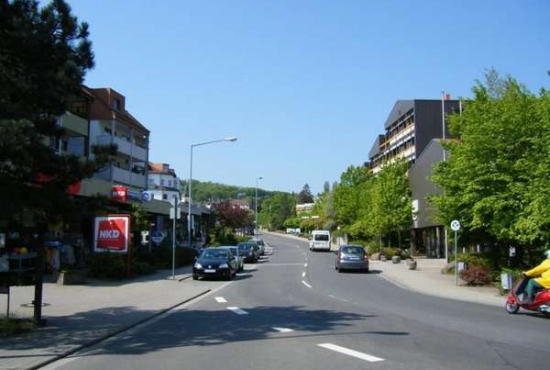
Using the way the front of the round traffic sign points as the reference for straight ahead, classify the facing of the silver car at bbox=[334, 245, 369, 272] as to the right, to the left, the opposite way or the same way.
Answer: the opposite way

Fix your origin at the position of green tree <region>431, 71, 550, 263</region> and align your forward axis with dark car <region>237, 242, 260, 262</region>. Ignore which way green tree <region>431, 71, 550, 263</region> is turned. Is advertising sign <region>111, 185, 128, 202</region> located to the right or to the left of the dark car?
left

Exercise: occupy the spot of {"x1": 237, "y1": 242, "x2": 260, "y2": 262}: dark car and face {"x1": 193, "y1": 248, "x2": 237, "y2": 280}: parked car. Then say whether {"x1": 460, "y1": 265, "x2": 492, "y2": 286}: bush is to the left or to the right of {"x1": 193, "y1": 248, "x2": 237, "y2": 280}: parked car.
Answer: left

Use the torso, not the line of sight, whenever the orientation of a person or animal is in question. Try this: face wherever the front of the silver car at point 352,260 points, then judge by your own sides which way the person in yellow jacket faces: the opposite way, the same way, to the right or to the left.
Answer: to the left

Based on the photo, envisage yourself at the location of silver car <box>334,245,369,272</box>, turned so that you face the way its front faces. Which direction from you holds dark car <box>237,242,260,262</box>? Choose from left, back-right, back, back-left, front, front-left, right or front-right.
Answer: front-left

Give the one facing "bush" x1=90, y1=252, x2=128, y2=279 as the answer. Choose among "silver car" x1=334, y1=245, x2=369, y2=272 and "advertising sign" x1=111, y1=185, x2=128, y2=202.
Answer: the advertising sign

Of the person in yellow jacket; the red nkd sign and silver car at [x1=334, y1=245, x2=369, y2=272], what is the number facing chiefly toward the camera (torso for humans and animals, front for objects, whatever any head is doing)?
1

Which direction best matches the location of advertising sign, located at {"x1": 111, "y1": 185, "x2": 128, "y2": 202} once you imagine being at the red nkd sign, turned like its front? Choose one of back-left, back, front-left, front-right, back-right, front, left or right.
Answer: back

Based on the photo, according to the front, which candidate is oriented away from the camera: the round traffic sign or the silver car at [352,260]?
the silver car

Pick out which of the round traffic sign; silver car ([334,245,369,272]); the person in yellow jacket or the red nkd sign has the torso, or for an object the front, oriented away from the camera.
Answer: the silver car

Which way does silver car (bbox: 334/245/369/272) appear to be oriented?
away from the camera

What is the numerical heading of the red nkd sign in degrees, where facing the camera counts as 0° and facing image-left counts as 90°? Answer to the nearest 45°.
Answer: approximately 0°

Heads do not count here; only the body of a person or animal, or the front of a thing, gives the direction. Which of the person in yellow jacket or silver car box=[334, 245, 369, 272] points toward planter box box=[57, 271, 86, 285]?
the person in yellow jacket

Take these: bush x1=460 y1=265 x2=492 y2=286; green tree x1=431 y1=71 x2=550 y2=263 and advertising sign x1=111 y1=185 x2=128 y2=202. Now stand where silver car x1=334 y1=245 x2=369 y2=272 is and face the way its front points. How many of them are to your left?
1
